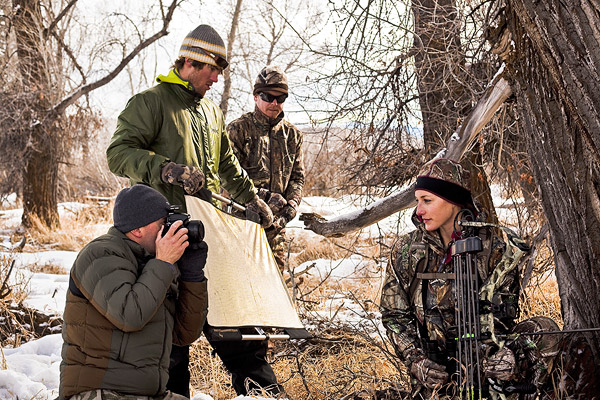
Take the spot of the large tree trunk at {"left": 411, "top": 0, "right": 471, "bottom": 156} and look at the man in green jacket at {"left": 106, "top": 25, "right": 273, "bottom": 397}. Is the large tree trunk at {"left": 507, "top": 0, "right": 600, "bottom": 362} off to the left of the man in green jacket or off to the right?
left

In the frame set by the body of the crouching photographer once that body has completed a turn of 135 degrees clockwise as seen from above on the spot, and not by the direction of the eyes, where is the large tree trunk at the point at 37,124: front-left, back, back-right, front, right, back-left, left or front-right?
back-right

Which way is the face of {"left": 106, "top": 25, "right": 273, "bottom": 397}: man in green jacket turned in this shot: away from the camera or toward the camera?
toward the camera

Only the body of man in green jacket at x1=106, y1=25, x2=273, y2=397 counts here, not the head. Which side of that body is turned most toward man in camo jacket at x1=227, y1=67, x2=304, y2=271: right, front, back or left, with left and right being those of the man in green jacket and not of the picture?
left

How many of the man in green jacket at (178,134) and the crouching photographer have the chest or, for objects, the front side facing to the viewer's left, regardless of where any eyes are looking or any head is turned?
0

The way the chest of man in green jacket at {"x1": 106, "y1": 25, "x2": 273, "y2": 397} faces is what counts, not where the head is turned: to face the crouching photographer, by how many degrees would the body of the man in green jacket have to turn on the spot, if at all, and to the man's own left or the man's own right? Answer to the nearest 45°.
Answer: approximately 45° to the man's own right

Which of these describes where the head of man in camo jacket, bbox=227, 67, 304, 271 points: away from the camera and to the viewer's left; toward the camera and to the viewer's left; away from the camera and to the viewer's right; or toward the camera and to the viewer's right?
toward the camera and to the viewer's right

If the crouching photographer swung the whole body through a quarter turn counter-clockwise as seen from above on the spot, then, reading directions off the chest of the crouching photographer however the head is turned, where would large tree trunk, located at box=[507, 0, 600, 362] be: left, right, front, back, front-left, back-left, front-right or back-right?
right

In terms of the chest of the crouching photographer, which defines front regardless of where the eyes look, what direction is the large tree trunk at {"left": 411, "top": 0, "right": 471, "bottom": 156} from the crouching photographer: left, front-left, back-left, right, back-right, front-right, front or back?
front-left

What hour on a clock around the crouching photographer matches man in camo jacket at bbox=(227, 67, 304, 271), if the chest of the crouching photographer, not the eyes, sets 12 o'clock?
The man in camo jacket is roughly at 10 o'clock from the crouching photographer.

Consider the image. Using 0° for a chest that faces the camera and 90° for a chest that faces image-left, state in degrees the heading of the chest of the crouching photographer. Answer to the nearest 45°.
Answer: approximately 270°

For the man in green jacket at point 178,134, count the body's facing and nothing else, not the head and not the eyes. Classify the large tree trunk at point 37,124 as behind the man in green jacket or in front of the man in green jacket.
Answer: behind

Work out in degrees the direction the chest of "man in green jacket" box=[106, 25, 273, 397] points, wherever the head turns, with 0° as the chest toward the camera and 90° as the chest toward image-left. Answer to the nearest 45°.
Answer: approximately 315°

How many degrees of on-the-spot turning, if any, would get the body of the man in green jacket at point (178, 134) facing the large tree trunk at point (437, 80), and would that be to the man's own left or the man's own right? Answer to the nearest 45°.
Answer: approximately 90° to the man's own left
